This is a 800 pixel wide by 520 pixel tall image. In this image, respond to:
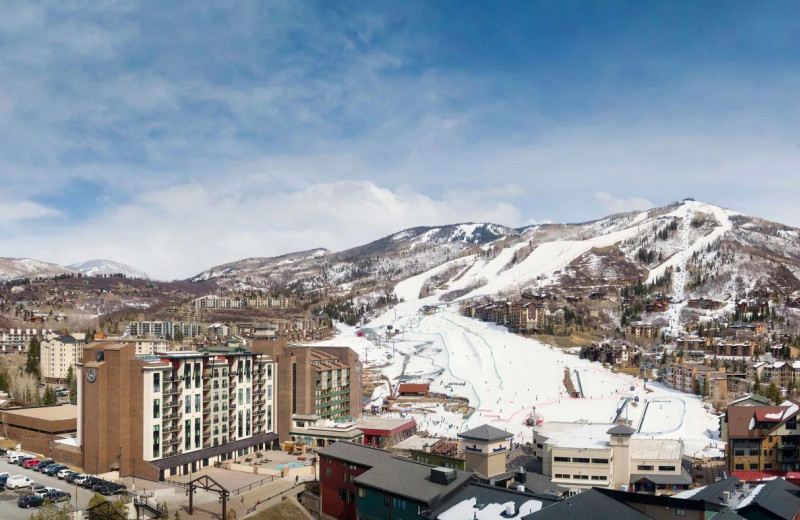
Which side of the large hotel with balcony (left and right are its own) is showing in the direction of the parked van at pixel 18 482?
right

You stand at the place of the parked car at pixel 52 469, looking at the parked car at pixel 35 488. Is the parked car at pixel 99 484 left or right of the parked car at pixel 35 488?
left

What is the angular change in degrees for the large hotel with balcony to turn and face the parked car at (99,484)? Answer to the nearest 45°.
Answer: approximately 90° to its right

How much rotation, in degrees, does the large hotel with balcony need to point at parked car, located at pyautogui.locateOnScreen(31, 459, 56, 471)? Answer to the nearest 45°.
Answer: approximately 135° to its right

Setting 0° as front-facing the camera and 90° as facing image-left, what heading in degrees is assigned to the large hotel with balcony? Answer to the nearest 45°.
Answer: approximately 315°

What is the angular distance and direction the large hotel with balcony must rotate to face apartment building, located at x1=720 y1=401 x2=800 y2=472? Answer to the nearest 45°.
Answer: approximately 45° to its left

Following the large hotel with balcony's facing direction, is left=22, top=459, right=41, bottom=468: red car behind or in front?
behind

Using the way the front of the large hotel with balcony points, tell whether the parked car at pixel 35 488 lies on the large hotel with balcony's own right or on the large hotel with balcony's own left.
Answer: on the large hotel with balcony's own right

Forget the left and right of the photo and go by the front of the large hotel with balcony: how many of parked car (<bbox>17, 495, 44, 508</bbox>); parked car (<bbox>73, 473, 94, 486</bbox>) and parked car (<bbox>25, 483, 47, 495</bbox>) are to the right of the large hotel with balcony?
3
